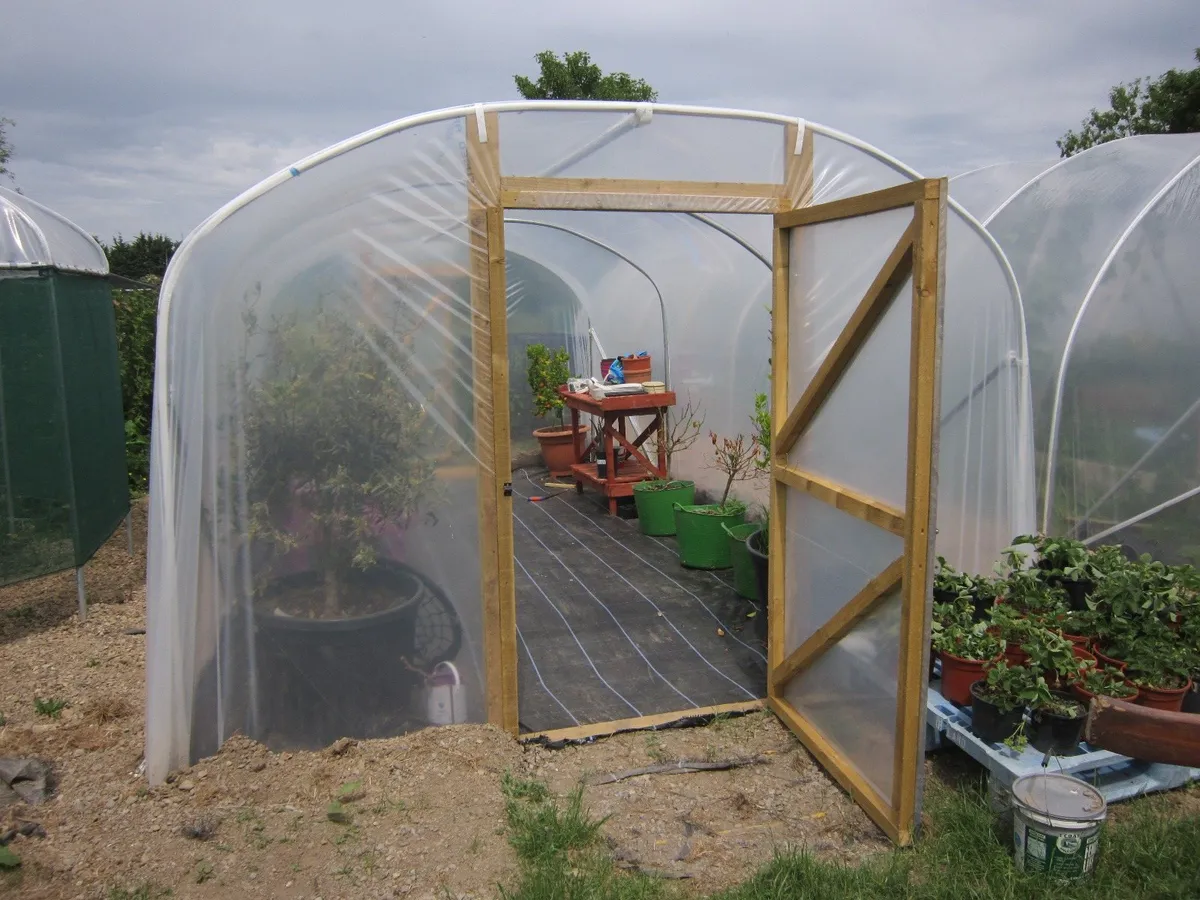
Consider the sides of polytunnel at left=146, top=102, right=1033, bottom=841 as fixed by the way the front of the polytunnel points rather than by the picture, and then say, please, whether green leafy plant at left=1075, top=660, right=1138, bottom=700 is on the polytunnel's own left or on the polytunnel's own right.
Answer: on the polytunnel's own left

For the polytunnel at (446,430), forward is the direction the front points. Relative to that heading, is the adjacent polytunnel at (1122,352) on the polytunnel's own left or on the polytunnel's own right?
on the polytunnel's own left

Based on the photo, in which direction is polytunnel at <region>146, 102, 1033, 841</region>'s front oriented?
toward the camera

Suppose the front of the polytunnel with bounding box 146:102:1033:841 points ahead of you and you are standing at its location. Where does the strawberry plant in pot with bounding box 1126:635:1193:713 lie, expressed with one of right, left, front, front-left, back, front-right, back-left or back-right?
left

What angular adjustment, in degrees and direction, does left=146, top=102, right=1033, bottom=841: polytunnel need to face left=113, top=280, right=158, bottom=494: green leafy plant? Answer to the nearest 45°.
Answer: approximately 135° to its right

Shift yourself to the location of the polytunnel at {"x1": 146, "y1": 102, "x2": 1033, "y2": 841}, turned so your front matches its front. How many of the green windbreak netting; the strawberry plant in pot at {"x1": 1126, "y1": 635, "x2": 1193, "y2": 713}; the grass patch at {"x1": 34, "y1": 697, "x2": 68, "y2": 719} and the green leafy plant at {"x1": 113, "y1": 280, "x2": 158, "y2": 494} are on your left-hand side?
1

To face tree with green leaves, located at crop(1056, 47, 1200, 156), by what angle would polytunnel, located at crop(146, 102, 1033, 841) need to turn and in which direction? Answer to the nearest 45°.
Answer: approximately 135° to its left

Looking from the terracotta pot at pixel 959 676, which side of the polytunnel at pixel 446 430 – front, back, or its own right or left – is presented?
front

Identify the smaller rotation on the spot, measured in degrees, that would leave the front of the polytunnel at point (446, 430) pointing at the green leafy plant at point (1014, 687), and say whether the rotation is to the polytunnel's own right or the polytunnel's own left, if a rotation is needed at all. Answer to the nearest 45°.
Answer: approximately 90° to the polytunnel's own left
